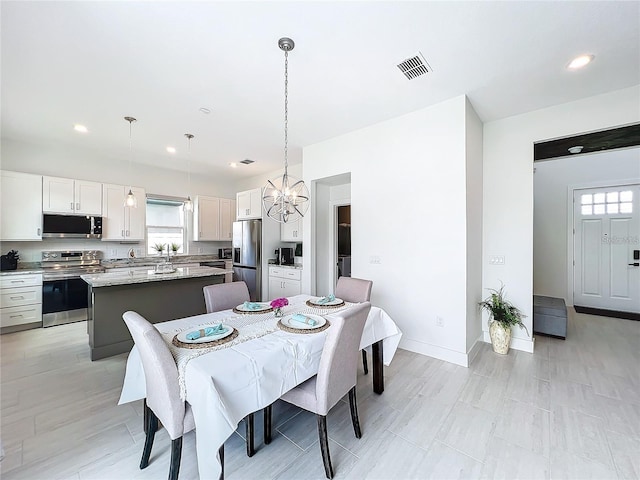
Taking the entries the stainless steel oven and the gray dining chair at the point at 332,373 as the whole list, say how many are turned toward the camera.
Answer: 1

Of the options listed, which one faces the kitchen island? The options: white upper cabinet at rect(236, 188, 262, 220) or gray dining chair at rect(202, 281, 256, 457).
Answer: the white upper cabinet

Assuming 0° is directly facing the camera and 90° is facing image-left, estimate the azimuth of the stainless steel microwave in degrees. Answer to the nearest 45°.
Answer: approximately 0°

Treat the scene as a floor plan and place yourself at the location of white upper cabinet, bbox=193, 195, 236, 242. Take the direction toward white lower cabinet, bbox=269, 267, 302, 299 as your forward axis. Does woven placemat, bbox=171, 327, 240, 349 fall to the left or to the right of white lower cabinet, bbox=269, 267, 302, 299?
right

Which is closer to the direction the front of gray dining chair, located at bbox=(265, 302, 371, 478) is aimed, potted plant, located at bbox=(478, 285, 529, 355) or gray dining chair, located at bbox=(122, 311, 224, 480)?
the gray dining chair

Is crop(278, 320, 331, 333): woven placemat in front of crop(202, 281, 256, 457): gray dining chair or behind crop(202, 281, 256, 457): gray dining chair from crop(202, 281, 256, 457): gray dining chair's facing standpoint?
in front

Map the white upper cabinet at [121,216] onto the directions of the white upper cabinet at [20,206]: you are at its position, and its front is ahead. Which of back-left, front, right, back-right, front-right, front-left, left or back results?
left

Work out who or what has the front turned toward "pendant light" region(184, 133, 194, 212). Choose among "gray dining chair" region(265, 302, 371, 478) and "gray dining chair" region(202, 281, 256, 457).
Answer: "gray dining chair" region(265, 302, 371, 478)

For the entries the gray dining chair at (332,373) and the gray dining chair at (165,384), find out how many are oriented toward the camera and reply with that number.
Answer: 0

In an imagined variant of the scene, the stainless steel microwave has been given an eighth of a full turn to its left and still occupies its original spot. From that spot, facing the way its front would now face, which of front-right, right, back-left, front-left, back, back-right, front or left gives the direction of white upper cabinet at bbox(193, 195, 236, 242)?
front-left

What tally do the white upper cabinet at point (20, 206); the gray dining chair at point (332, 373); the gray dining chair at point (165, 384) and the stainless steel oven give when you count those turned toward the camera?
2

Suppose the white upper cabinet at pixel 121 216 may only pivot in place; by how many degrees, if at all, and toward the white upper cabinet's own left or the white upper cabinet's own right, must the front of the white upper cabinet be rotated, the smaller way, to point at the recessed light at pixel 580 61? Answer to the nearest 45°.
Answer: approximately 45° to the white upper cabinet's own left

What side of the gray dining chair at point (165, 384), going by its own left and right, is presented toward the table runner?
front

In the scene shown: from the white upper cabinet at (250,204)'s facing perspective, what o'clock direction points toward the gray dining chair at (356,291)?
The gray dining chair is roughly at 10 o'clock from the white upper cabinet.

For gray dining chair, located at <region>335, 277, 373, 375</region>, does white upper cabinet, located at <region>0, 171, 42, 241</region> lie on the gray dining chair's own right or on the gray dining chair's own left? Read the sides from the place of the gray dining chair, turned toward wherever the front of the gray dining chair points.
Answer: on the gray dining chair's own right

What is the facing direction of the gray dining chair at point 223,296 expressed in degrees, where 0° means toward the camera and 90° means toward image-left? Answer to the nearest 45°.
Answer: approximately 315°
